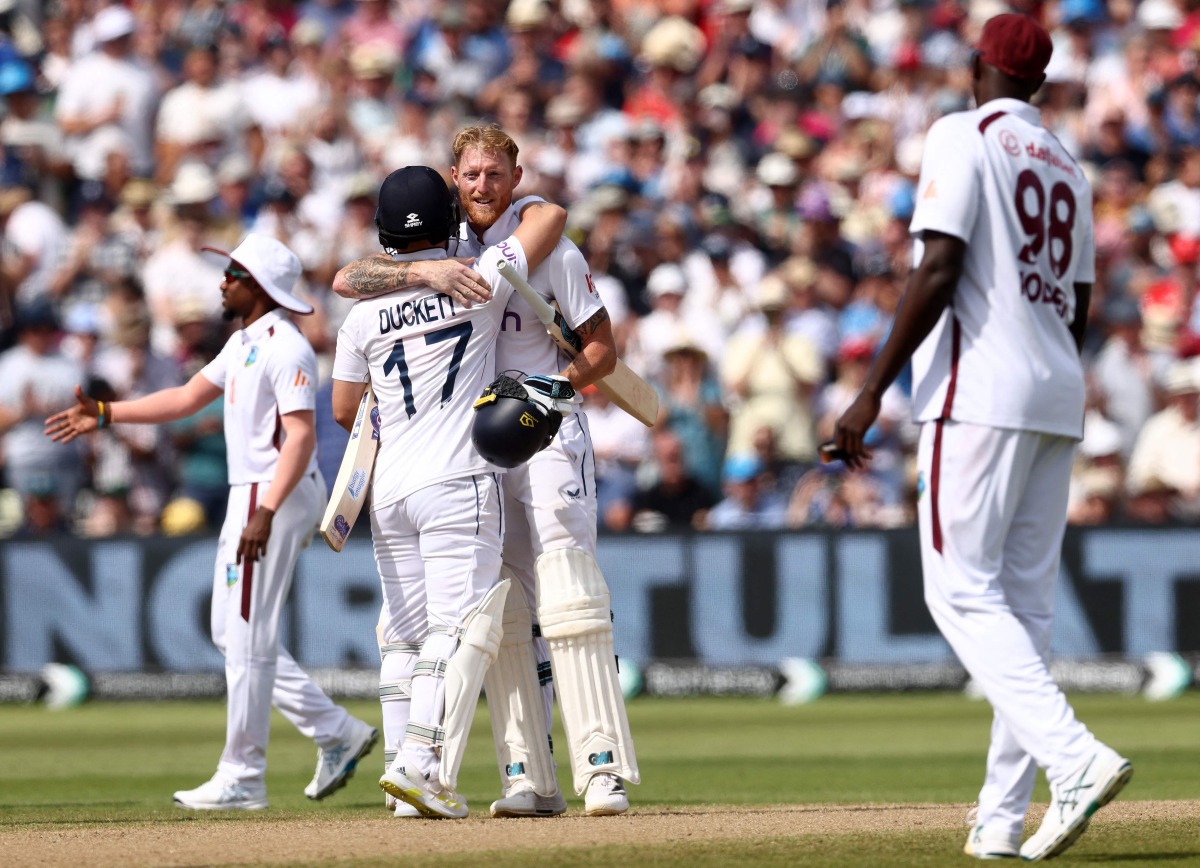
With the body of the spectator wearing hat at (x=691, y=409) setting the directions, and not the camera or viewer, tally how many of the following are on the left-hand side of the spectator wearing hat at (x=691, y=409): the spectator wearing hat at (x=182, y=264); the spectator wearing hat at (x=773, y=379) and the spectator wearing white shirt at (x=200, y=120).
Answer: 1

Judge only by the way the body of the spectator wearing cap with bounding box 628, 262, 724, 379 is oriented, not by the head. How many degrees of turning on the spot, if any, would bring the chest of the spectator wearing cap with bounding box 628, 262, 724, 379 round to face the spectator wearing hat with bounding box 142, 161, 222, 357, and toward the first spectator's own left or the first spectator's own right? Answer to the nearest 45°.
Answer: approximately 90° to the first spectator's own right

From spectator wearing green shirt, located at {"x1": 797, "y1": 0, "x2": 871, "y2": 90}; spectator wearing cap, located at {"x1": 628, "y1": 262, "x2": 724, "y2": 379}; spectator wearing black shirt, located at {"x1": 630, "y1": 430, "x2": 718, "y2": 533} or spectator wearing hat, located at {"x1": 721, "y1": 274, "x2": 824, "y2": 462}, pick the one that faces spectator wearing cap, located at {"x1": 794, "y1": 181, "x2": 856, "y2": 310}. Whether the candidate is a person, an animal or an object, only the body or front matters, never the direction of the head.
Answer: spectator wearing green shirt, located at {"x1": 797, "y1": 0, "x2": 871, "y2": 90}

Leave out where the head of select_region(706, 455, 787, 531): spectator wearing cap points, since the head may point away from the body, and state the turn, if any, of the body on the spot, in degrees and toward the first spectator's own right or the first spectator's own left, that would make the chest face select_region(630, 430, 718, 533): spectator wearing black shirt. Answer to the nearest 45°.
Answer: approximately 90° to the first spectator's own right

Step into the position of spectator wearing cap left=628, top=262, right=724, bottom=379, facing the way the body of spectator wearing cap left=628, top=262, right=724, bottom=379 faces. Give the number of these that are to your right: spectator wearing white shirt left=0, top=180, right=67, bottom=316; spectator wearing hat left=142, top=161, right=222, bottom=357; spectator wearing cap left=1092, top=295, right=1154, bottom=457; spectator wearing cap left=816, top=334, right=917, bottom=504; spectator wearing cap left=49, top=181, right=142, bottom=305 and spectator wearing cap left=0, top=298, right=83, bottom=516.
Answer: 4

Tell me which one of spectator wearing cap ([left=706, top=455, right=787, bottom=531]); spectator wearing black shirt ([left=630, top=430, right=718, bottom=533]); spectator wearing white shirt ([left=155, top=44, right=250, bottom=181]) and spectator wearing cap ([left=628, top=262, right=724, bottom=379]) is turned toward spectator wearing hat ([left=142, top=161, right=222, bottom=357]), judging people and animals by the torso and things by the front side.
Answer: spectator wearing white shirt ([left=155, top=44, right=250, bottom=181])

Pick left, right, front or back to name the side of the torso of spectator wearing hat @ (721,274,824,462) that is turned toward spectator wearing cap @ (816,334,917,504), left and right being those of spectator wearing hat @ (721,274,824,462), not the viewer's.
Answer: left

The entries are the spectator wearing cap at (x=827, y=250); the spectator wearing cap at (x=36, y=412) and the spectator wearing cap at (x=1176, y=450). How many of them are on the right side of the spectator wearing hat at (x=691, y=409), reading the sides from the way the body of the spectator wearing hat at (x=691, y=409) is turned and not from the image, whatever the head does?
1

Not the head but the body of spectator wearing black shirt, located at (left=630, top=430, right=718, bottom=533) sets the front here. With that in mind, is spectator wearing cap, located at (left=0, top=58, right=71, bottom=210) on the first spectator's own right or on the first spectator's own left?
on the first spectator's own right

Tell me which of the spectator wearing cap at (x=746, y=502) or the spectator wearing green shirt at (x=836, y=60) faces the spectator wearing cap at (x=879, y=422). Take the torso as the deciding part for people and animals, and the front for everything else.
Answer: the spectator wearing green shirt at (x=836, y=60)

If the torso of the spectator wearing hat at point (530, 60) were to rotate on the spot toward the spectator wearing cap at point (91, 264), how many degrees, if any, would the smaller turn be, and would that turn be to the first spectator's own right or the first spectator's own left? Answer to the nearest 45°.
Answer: approximately 45° to the first spectator's own right
